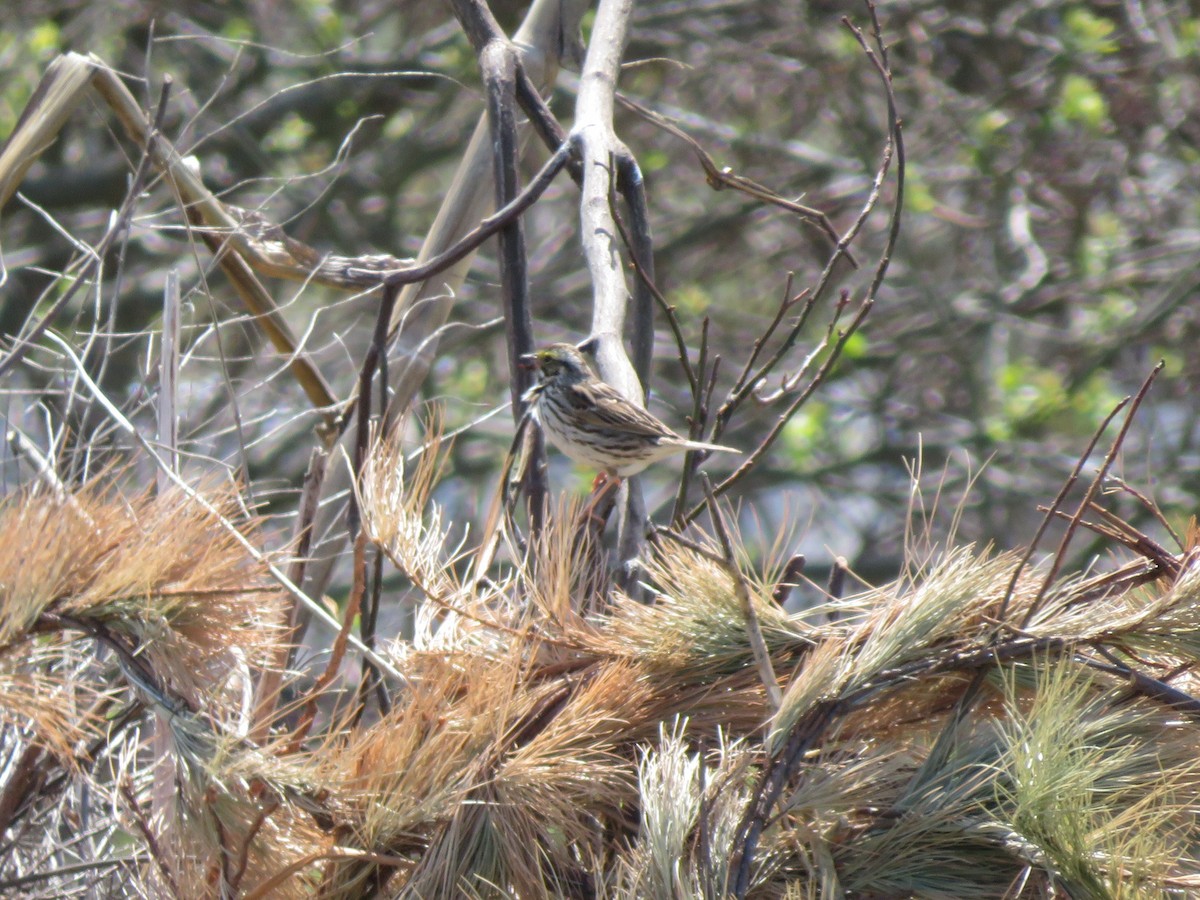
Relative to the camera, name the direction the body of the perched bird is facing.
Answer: to the viewer's left

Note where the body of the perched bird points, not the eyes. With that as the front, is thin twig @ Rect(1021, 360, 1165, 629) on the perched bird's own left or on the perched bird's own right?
on the perched bird's own left

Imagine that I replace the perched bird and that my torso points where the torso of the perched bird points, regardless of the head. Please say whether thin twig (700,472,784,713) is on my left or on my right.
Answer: on my left
